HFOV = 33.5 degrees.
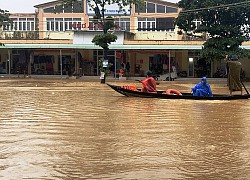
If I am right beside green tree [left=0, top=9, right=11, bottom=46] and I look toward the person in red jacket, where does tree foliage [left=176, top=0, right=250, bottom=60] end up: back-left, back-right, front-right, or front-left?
front-left

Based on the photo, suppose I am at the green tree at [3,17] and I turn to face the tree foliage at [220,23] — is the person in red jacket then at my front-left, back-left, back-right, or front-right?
front-right

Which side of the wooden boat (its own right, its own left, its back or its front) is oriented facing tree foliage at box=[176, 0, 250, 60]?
right

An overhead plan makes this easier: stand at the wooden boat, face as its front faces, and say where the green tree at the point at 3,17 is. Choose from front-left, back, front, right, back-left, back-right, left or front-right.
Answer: front-right

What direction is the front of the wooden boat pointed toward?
to the viewer's left

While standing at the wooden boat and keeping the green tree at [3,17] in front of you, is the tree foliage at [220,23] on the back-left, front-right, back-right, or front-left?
front-right
